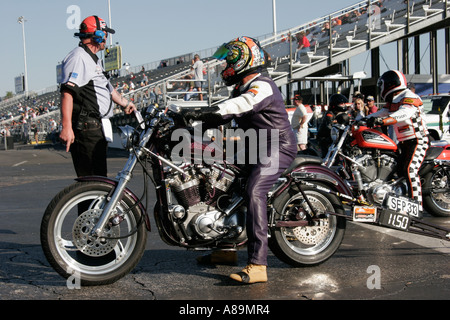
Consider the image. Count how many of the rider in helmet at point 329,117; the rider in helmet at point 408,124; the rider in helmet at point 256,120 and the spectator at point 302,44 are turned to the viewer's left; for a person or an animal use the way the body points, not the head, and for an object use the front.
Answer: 3

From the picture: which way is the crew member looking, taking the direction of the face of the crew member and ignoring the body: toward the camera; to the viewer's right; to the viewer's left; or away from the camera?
to the viewer's right

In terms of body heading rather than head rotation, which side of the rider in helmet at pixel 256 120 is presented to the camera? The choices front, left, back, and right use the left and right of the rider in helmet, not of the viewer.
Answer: left

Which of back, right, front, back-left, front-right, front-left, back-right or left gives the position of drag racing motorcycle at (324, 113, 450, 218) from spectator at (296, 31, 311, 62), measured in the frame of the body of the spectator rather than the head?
left

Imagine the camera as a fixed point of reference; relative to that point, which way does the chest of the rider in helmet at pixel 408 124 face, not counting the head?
to the viewer's left

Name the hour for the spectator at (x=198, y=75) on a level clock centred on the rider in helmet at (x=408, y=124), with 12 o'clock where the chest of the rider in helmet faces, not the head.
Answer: The spectator is roughly at 2 o'clock from the rider in helmet.
